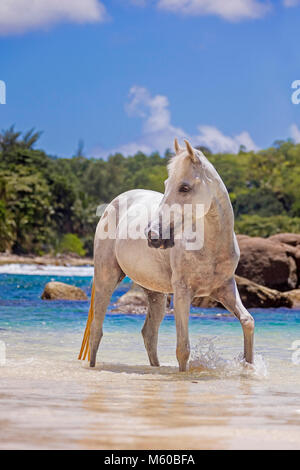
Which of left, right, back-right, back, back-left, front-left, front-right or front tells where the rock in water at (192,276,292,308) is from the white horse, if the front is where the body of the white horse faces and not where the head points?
back-left

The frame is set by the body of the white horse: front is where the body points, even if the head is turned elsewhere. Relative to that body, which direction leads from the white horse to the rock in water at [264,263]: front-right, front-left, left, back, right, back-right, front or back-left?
back-left

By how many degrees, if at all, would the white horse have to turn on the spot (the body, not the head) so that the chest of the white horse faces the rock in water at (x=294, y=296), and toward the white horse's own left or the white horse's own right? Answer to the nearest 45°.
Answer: approximately 135° to the white horse's own left

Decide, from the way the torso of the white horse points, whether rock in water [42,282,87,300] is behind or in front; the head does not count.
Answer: behind

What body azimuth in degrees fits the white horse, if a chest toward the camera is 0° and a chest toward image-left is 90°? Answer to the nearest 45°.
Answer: approximately 315°
